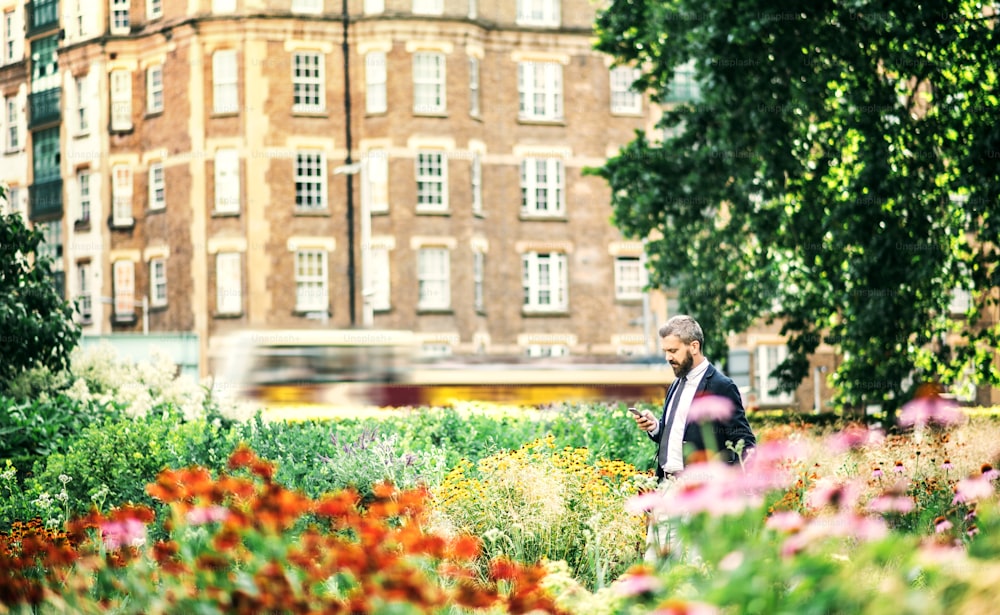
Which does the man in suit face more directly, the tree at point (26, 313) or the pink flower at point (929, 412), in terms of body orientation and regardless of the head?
the tree

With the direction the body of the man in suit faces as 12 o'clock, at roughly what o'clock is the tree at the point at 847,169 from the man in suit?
The tree is roughly at 5 o'clock from the man in suit.

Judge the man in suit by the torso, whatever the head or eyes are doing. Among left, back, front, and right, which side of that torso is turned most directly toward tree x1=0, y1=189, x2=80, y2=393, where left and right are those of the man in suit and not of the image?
right

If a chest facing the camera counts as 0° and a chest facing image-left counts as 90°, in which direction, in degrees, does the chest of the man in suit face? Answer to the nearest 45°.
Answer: approximately 45°
